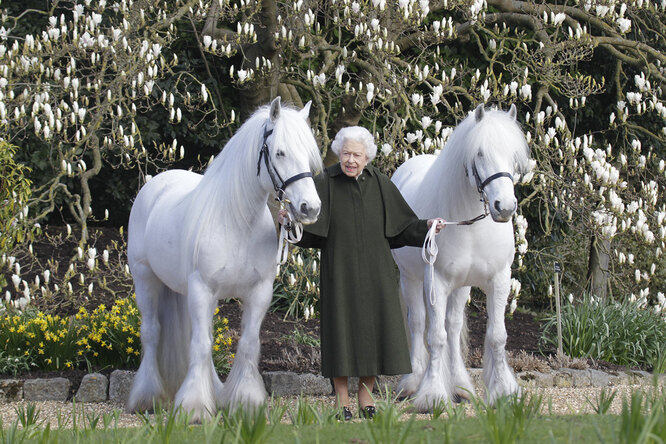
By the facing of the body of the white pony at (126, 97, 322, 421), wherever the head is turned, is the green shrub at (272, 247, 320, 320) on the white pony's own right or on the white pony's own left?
on the white pony's own left

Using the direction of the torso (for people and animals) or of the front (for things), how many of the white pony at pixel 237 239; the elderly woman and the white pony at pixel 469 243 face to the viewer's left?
0

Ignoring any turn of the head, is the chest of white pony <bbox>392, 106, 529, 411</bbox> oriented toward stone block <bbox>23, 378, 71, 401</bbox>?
no

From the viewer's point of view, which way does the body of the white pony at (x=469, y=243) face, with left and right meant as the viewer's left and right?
facing the viewer and to the right of the viewer

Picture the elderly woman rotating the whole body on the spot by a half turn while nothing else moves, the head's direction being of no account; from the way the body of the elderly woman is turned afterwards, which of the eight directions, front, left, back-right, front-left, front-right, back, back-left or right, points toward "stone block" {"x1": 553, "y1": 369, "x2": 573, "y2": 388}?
front-right

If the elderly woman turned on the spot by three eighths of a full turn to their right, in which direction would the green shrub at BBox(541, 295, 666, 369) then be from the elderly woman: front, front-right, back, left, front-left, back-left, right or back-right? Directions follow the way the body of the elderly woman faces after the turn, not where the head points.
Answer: right

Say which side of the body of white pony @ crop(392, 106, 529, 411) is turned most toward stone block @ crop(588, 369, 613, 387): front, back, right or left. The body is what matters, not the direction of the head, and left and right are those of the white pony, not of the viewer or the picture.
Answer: left

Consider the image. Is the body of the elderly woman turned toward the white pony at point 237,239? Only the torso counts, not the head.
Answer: no

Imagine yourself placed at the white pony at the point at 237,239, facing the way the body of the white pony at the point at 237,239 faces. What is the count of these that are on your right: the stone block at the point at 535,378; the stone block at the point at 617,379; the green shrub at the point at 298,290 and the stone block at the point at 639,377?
0

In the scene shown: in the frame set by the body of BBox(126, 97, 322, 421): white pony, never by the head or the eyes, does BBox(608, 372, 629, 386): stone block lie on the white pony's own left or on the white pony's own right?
on the white pony's own left

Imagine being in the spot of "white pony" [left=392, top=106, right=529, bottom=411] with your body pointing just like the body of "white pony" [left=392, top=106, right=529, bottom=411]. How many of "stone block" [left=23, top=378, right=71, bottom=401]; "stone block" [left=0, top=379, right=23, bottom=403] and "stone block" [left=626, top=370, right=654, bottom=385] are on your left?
1

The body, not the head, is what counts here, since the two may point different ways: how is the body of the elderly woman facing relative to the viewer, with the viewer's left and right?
facing the viewer

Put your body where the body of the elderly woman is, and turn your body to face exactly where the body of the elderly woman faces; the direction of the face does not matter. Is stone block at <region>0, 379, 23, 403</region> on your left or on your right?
on your right

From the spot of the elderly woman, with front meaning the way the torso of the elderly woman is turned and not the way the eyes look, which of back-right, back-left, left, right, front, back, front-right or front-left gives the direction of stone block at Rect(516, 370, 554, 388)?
back-left

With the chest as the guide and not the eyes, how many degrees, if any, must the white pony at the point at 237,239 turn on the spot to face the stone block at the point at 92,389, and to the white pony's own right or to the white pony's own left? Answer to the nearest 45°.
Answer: approximately 180°
